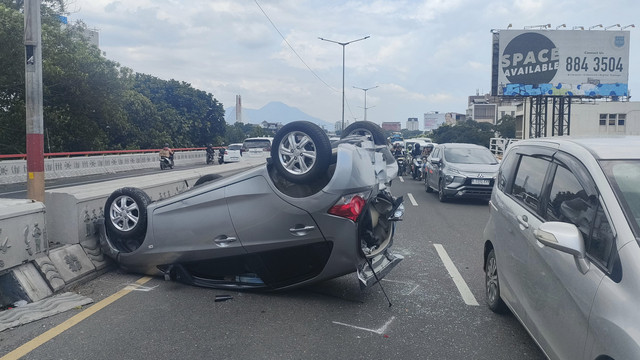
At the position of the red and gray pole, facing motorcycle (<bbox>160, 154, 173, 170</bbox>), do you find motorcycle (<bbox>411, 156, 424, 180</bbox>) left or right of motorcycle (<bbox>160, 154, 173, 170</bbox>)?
right

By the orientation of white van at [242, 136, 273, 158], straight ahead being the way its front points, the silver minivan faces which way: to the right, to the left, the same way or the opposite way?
the opposite way

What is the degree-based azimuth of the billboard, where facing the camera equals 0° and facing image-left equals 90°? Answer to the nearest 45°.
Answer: approximately 0°

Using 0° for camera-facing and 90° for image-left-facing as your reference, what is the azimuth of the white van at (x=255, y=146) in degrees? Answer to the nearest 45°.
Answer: approximately 180°

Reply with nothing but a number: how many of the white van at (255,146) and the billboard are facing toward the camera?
1

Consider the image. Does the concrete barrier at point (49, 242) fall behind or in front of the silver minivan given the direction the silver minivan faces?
behind

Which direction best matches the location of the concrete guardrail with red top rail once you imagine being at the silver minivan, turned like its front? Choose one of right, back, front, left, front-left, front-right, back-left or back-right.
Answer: back

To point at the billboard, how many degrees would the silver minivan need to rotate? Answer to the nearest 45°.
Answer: approximately 135° to its left

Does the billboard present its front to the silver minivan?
yes

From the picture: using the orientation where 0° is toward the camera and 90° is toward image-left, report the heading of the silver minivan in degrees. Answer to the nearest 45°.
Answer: approximately 315°

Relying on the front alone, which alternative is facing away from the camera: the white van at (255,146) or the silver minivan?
the white van

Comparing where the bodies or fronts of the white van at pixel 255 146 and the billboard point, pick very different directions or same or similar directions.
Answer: very different directions
